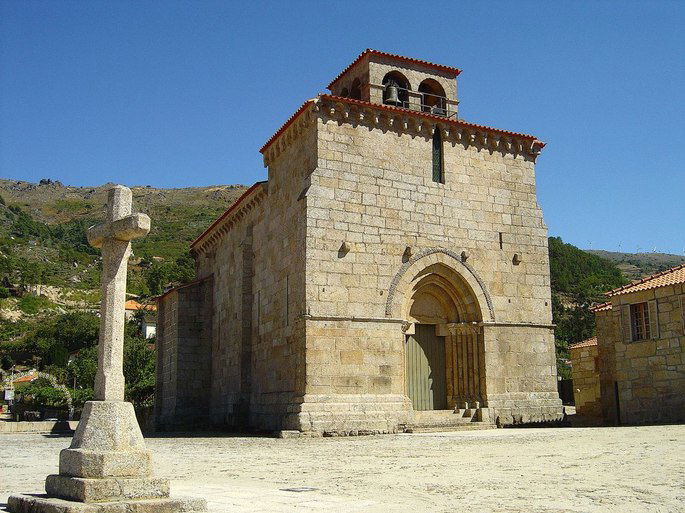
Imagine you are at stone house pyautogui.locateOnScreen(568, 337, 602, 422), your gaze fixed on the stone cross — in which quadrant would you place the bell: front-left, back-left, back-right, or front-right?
front-right

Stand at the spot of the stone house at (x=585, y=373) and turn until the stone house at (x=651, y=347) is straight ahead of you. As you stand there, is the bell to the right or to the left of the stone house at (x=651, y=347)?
right

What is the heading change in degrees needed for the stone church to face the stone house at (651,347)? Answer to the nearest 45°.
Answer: approximately 45° to its left

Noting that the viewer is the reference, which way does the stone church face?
facing the viewer and to the right of the viewer

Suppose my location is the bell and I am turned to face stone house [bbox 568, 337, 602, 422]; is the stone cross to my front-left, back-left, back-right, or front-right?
back-right

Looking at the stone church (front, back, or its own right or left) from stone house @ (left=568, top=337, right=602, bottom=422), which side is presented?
left
